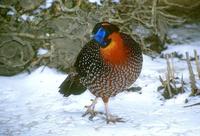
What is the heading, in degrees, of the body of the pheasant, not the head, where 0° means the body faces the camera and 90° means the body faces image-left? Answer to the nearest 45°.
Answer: approximately 315°
